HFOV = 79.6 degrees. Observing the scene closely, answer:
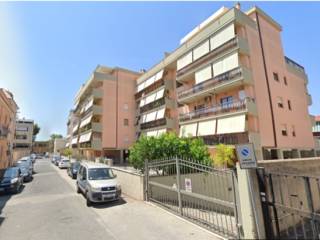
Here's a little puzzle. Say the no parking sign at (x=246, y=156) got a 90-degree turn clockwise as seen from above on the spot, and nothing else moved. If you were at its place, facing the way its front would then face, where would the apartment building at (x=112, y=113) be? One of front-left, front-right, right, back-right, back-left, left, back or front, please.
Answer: front-right

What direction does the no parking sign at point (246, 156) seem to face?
toward the camera

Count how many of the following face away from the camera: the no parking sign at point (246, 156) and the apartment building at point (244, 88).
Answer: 0

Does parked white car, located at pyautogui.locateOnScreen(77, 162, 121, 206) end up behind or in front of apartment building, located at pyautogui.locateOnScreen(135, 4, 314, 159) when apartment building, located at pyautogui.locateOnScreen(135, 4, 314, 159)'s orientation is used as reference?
in front

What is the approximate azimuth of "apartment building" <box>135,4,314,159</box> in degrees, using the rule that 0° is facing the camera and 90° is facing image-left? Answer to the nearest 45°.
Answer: approximately 45°

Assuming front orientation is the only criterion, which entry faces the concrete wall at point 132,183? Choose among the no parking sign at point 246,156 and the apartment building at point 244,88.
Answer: the apartment building

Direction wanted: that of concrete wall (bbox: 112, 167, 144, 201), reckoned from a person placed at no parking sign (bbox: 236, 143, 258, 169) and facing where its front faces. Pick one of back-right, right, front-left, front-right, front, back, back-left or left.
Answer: back-right

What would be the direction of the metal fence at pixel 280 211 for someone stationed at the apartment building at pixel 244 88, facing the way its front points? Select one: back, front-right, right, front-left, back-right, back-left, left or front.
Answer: front-left
